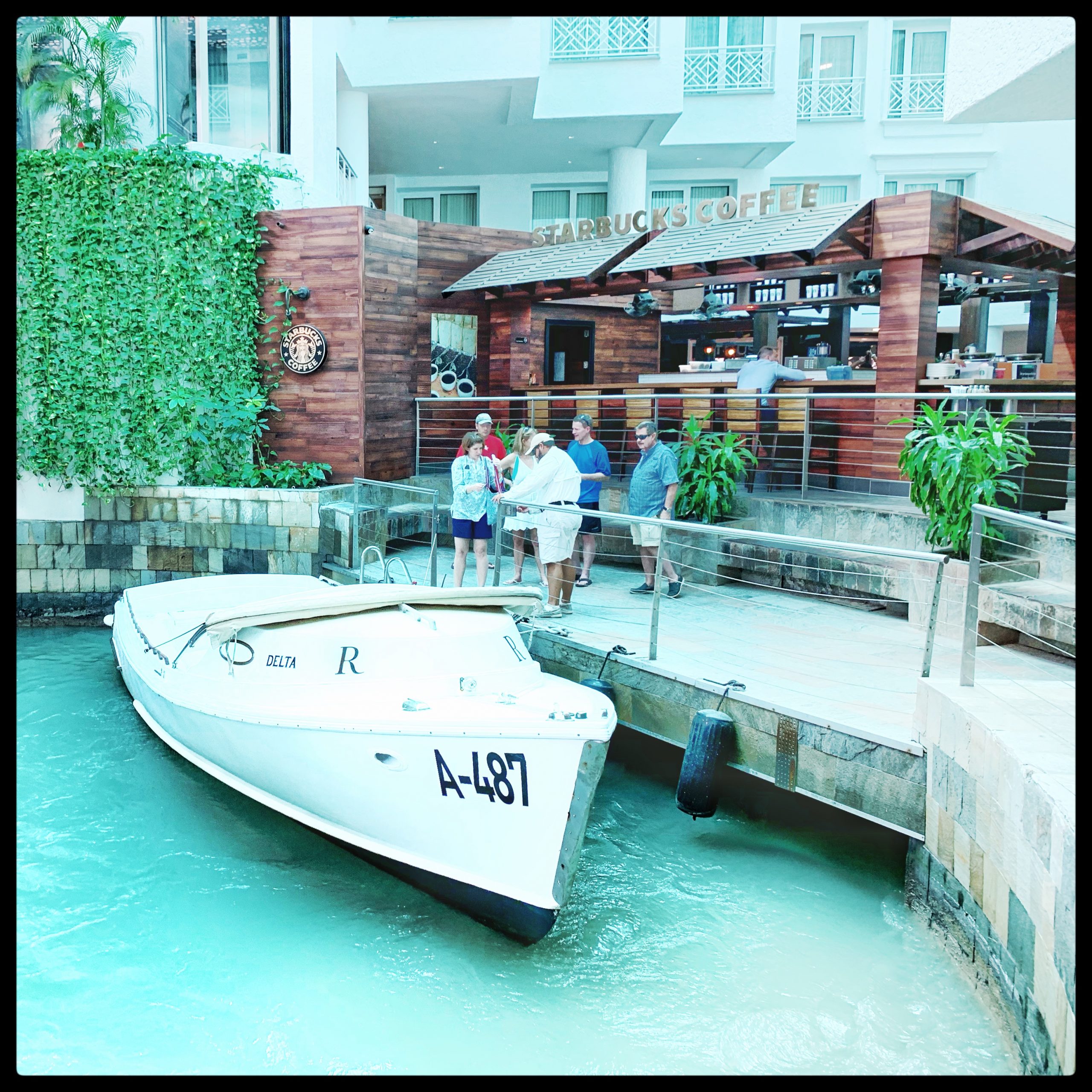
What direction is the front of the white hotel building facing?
toward the camera

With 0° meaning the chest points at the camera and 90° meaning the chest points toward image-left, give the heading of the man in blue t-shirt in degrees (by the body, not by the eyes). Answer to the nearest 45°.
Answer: approximately 45°

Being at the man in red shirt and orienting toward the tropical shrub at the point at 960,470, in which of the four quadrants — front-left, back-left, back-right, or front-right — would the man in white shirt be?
front-right

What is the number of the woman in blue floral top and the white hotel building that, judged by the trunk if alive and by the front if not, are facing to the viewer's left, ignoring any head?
0

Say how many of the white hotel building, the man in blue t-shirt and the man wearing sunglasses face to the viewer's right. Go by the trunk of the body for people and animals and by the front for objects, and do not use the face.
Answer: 0

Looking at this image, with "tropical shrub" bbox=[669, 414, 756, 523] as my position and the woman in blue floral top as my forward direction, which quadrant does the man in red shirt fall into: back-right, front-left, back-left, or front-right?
front-right

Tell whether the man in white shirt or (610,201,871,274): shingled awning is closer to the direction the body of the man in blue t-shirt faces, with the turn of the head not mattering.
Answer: the man in white shirt

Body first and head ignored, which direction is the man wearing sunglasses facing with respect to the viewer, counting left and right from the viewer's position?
facing the viewer and to the left of the viewer

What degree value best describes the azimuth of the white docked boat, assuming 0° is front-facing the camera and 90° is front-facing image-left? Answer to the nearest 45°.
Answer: approximately 315°

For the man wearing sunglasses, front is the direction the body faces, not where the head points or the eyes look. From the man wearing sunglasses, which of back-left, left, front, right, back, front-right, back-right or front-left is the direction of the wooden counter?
back-right
